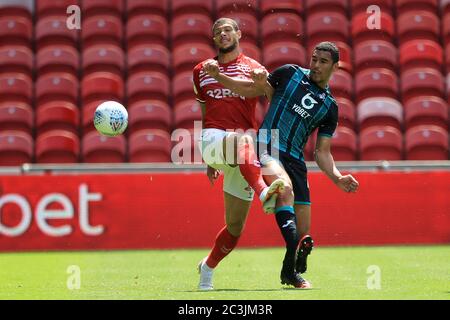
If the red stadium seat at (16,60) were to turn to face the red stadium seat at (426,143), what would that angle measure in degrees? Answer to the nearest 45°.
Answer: approximately 90° to its left

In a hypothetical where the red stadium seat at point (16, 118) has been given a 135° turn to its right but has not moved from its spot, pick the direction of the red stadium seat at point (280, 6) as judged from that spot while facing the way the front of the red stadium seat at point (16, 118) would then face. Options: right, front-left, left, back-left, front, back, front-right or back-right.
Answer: back-right

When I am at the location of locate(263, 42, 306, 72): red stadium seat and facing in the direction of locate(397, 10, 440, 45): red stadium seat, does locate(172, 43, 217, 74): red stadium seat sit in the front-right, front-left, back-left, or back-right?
back-left

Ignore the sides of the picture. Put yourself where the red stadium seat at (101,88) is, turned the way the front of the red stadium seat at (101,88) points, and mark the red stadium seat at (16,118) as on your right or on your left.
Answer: on your right

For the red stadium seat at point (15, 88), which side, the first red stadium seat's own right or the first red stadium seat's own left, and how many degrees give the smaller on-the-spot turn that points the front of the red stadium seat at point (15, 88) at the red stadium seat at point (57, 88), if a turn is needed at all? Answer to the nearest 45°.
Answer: approximately 90° to the first red stadium seat's own left

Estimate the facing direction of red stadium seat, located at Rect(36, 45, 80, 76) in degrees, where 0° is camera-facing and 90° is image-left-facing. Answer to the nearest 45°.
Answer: approximately 0°

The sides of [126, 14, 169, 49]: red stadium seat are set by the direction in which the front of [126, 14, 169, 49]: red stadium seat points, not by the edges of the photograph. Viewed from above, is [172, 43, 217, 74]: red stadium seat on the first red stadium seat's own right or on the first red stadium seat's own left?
on the first red stadium seat's own left
